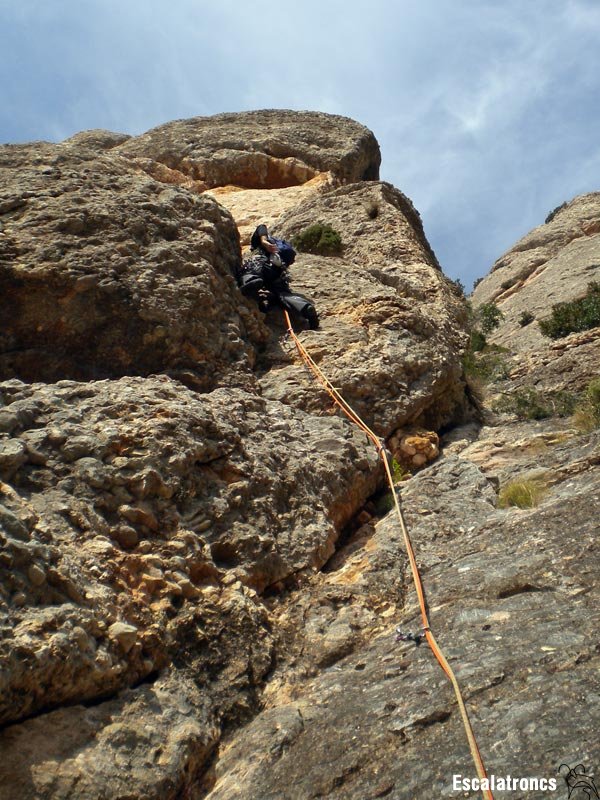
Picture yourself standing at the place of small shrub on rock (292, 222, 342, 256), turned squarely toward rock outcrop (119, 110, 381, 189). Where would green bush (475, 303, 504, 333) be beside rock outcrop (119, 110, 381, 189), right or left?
right

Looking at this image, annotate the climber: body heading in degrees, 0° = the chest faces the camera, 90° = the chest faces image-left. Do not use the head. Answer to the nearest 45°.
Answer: approximately 180°

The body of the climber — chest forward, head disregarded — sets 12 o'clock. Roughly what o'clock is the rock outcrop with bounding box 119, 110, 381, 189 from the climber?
The rock outcrop is roughly at 12 o'clock from the climber.

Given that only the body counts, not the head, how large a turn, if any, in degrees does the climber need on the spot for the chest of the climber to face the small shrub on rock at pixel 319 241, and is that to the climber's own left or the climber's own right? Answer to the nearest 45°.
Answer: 0° — they already face it
